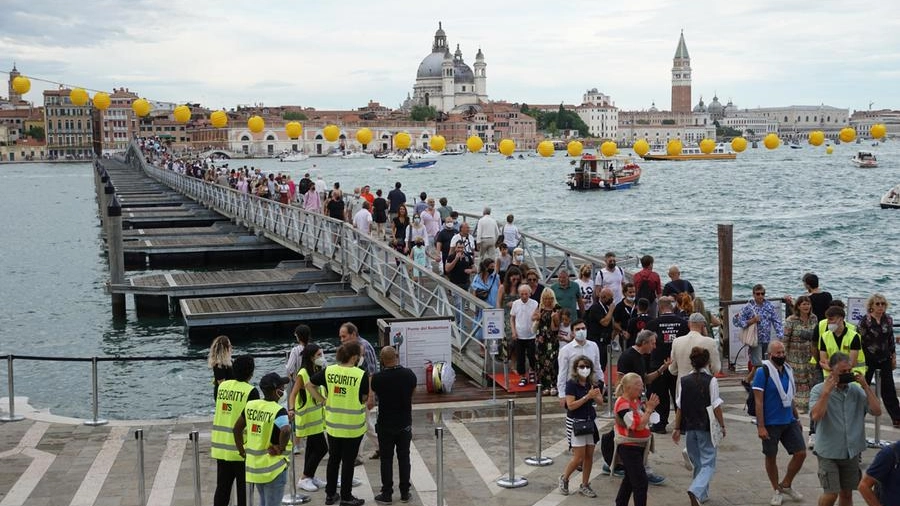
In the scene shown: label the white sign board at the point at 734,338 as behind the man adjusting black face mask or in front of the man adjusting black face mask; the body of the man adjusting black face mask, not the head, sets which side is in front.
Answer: behind

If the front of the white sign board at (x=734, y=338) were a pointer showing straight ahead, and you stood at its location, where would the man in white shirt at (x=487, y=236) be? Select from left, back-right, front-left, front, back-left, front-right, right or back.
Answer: back-right

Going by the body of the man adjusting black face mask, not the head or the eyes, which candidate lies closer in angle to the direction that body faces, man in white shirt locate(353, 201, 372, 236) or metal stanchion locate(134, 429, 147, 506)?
the metal stanchion

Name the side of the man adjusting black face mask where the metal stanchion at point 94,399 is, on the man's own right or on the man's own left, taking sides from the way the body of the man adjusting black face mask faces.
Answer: on the man's own right

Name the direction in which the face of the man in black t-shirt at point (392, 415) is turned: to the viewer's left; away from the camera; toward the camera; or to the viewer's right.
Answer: away from the camera

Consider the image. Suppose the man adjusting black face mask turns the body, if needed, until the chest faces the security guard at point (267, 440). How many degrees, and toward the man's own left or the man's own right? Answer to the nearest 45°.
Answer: approximately 45° to the man's own right

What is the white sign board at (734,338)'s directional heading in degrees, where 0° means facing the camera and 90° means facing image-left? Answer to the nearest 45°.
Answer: approximately 0°

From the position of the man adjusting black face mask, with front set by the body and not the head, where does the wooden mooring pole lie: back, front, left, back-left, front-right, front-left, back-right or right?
back
